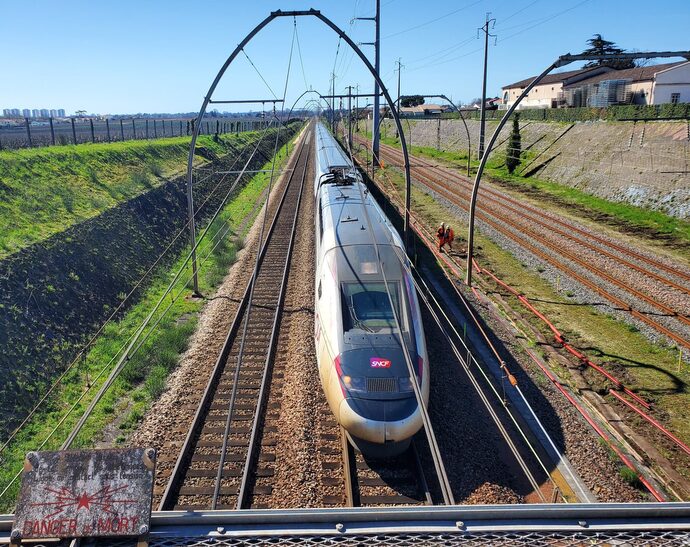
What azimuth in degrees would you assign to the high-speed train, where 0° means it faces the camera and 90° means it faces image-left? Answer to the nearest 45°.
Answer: approximately 0°

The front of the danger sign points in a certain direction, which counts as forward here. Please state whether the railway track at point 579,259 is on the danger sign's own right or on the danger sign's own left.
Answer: on the danger sign's own left

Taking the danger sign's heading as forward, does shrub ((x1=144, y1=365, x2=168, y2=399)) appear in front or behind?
behind

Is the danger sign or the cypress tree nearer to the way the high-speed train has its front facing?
the danger sign

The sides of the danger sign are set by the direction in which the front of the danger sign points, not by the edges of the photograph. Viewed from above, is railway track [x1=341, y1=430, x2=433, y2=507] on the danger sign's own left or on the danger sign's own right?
on the danger sign's own left

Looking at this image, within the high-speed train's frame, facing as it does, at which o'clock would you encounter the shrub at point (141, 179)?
The shrub is roughly at 5 o'clock from the high-speed train.

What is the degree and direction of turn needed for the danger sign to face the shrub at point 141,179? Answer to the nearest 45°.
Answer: approximately 180°

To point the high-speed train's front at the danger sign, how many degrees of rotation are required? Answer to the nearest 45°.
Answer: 0° — it already faces it

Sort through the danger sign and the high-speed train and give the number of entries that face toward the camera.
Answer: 2

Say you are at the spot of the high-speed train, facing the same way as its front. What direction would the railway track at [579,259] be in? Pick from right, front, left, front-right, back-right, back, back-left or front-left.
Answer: back-left
